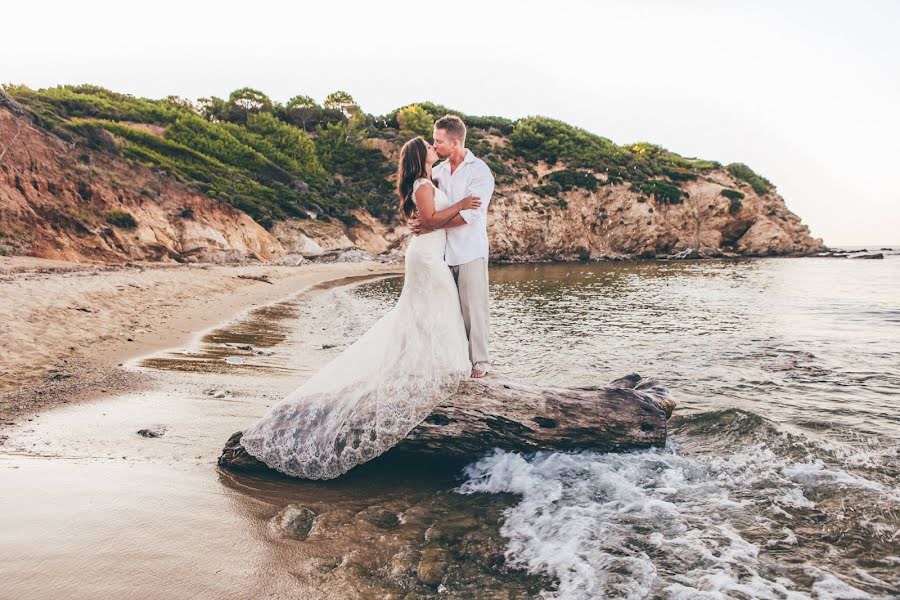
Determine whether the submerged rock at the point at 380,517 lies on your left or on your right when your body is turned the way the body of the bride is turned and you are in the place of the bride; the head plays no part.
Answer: on your right

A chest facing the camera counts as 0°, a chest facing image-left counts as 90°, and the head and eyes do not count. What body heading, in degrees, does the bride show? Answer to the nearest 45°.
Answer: approximately 270°

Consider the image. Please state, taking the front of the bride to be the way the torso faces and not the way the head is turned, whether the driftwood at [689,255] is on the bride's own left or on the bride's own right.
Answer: on the bride's own left

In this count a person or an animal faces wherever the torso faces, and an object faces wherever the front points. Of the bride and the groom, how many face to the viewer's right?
1

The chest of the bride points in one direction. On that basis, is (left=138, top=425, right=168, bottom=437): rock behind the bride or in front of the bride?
behind

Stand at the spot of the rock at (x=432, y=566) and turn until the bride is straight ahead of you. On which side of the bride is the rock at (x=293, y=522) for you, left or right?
left

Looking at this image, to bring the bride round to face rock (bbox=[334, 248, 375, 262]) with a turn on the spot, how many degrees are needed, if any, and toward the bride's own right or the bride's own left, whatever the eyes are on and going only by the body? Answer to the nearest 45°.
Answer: approximately 90° to the bride's own left

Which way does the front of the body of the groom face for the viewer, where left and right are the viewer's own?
facing the viewer and to the left of the viewer

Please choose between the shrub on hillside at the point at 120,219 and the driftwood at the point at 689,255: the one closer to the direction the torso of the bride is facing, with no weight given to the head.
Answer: the driftwood

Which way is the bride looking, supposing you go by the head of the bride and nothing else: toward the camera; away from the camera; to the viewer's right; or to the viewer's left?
to the viewer's right

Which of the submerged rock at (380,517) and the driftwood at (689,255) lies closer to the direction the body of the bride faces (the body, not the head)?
the driftwood
